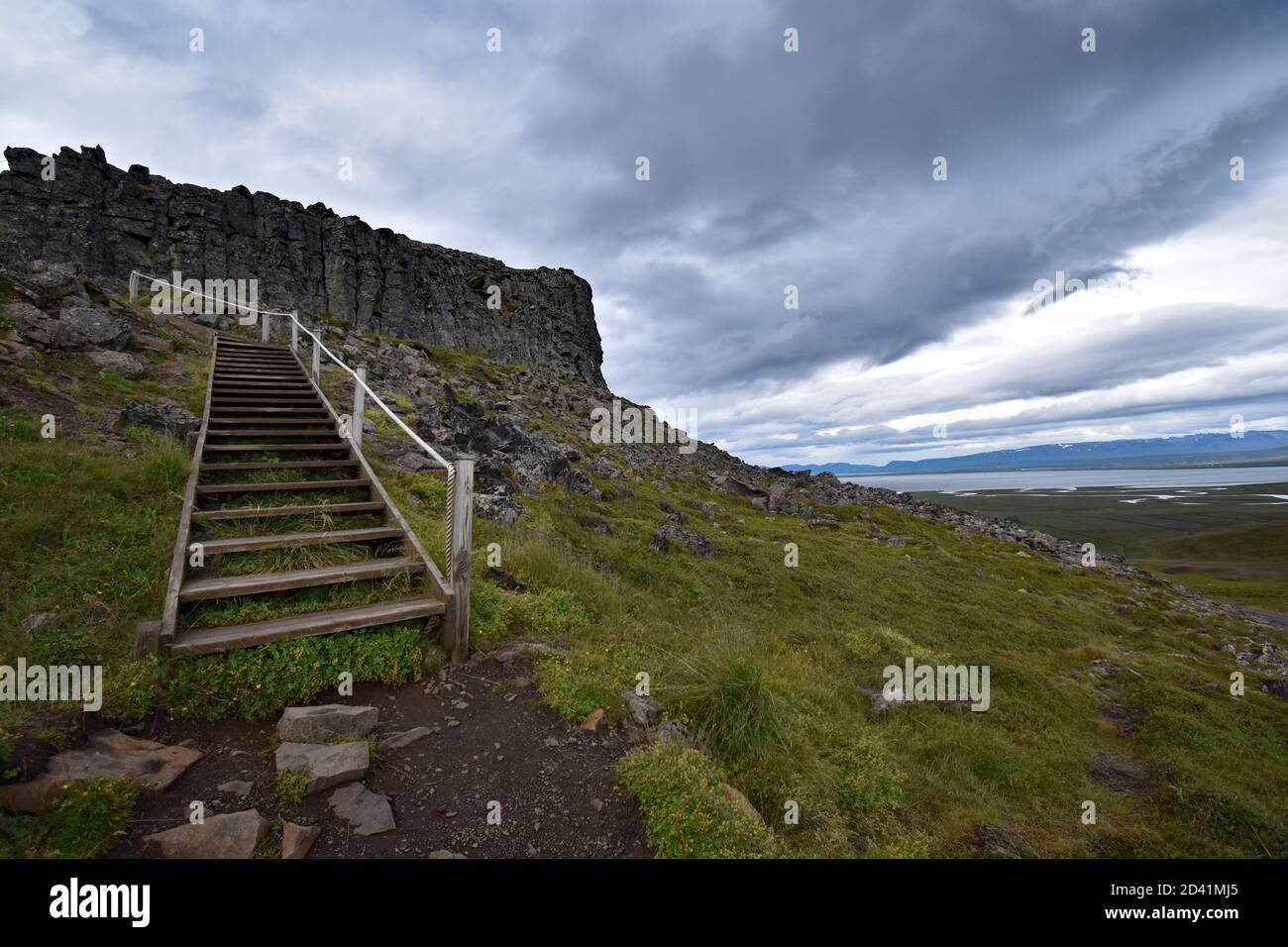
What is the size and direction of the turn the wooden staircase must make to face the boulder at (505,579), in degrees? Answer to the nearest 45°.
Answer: approximately 90° to its left

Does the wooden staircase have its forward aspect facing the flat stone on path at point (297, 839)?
yes

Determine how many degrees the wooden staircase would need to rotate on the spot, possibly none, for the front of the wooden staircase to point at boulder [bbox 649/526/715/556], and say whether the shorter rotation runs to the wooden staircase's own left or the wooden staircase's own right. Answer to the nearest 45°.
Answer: approximately 135° to the wooden staircase's own left

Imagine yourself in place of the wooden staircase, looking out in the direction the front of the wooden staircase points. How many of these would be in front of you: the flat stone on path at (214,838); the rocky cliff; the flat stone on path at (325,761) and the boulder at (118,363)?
2

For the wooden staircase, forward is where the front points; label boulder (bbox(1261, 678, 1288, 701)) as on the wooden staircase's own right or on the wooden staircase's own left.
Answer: on the wooden staircase's own left

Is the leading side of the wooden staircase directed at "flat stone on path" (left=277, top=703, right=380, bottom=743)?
yes

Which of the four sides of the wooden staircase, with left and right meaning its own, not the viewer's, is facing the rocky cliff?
back

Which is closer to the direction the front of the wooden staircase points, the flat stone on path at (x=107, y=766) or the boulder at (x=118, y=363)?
the flat stone on path

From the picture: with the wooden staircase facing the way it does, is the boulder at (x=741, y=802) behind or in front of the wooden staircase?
in front

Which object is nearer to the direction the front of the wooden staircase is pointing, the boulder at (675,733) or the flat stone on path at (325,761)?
the flat stone on path

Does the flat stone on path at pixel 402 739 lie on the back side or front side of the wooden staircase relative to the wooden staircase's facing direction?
on the front side

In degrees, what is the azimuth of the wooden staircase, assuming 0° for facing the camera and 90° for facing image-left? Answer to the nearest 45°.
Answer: approximately 0°

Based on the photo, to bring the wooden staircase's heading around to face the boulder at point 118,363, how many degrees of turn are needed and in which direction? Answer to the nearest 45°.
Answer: approximately 180°

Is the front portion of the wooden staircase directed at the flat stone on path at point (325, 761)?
yes
